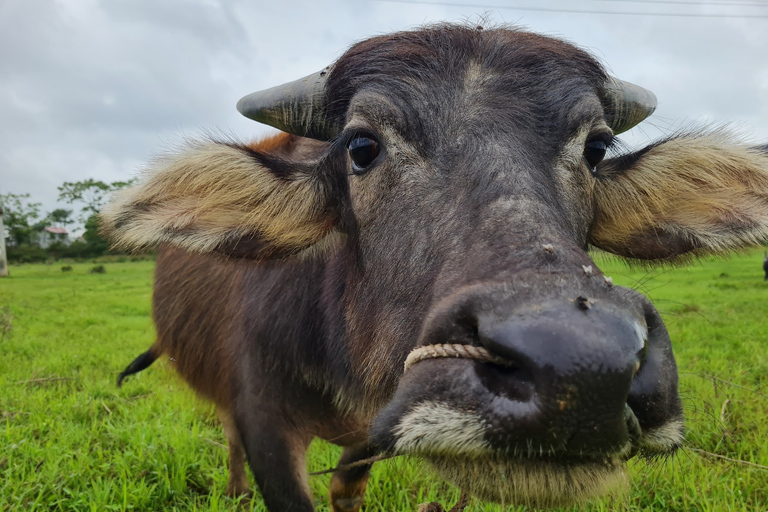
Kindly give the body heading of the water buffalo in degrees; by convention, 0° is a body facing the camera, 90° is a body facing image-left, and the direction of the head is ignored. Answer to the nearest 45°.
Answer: approximately 315°
